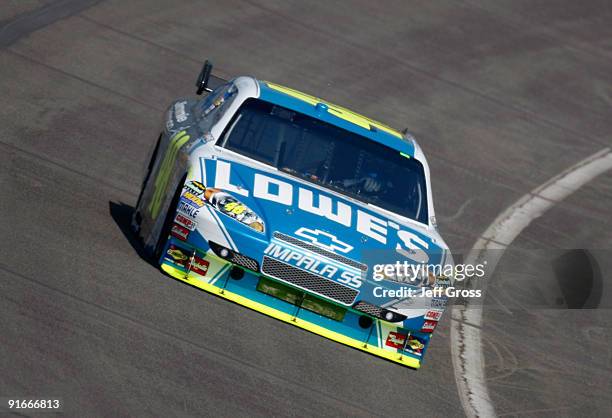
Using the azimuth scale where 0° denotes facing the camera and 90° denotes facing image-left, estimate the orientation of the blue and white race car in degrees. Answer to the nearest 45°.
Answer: approximately 0°
